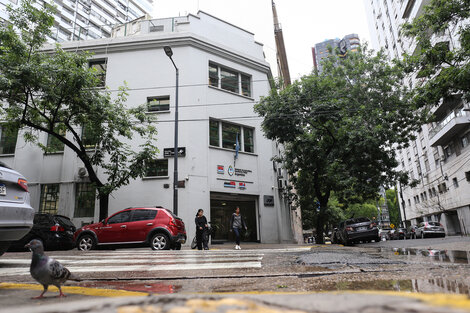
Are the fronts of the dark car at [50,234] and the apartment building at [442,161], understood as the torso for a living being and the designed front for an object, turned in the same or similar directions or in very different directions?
same or similar directions

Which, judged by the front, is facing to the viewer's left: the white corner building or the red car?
the red car

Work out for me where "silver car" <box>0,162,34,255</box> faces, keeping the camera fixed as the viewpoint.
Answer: facing away from the viewer and to the left of the viewer

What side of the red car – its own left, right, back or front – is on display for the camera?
left

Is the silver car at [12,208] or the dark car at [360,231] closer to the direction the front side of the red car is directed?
the silver car

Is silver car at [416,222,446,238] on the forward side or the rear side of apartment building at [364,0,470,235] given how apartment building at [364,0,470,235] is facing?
on the forward side

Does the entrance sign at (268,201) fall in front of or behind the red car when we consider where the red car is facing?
behind

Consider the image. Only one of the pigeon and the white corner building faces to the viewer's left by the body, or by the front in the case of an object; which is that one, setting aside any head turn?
the pigeon

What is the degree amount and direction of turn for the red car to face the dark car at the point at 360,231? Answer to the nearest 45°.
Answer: approximately 180°

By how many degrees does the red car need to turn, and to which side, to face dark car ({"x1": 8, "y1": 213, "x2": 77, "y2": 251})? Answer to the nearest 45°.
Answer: approximately 45° to its right

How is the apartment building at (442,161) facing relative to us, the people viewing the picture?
facing the viewer and to the left of the viewer

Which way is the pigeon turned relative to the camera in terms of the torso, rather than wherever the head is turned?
to the viewer's left

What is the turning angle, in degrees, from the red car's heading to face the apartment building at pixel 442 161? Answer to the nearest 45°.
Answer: approximately 180°

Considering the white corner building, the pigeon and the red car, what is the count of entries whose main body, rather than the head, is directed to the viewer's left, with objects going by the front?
2

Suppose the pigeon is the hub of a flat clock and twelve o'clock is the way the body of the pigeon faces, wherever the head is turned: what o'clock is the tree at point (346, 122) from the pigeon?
The tree is roughly at 5 o'clock from the pigeon.

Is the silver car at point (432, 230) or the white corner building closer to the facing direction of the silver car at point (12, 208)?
the white corner building

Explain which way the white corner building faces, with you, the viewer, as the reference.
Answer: facing the viewer and to the right of the viewer
